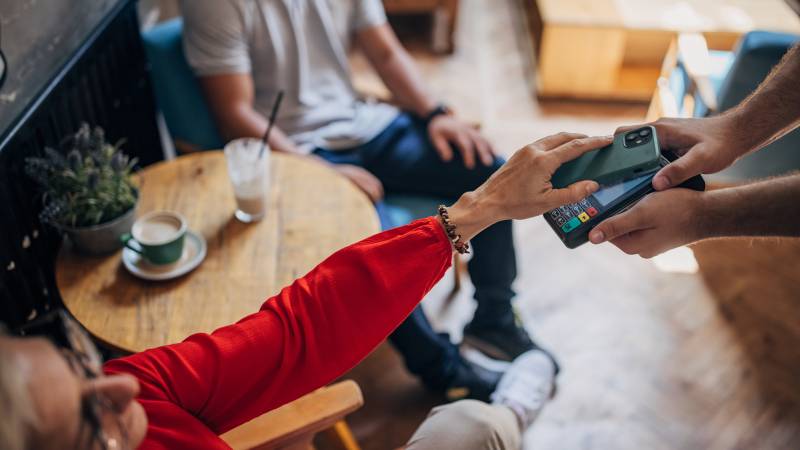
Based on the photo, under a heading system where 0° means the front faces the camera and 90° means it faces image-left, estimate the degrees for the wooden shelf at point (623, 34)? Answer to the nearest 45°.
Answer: approximately 0°

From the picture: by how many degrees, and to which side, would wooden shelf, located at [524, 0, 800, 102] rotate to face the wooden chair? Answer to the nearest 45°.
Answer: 0° — it already faces it

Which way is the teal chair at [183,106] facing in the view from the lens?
facing the viewer and to the right of the viewer

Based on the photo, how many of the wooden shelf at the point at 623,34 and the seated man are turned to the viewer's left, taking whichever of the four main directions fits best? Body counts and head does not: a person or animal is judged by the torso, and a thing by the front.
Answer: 0

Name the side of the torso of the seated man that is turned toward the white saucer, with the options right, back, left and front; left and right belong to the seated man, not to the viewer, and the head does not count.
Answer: right

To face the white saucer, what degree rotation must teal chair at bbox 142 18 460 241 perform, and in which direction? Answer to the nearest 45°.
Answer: approximately 45° to its right

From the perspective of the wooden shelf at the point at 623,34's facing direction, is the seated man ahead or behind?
ahead

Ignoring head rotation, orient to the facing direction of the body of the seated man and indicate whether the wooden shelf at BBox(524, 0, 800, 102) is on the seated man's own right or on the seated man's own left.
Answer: on the seated man's own left

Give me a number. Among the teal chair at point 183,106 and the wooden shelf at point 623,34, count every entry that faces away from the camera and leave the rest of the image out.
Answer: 0
